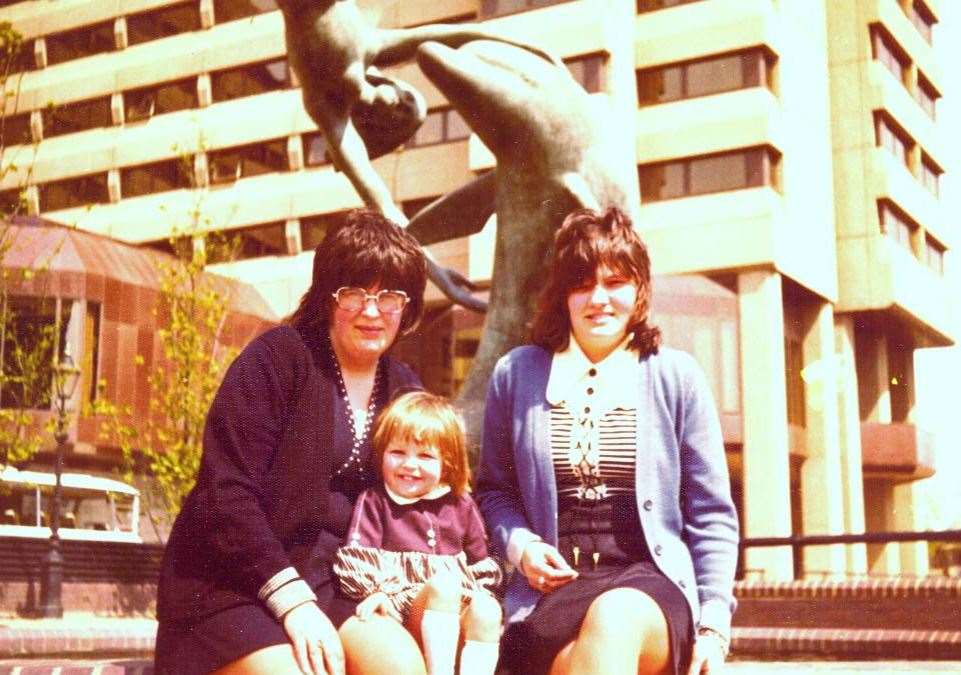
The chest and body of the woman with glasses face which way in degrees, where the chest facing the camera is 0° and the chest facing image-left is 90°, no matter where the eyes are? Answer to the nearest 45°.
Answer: approximately 315°

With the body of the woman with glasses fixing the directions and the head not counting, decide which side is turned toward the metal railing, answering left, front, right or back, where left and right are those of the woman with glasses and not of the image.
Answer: left
